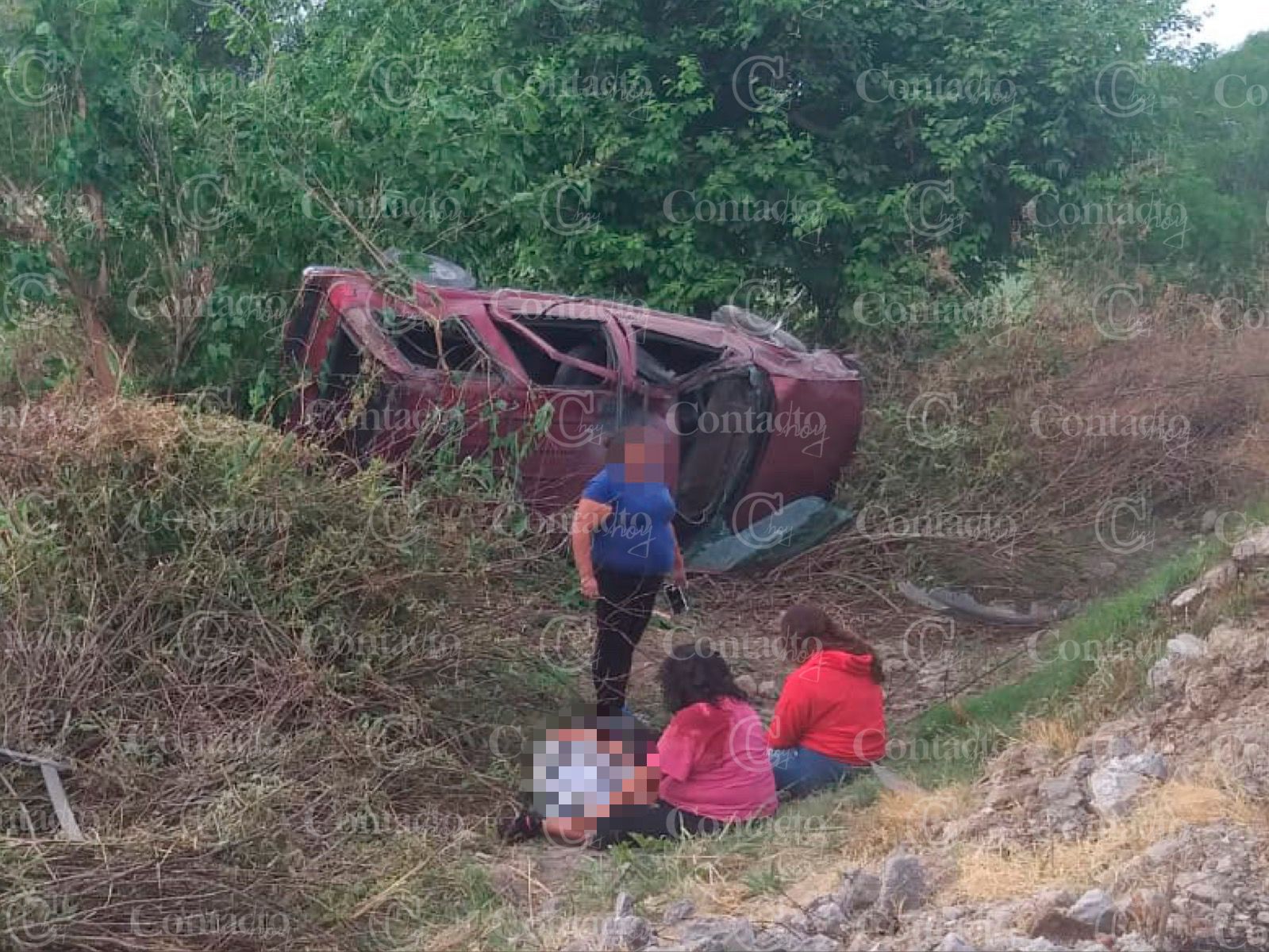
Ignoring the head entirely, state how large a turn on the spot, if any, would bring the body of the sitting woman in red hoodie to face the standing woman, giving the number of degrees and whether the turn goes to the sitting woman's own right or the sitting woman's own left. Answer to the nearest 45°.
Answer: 0° — they already face them

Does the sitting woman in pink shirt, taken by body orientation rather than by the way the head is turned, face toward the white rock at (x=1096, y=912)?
no

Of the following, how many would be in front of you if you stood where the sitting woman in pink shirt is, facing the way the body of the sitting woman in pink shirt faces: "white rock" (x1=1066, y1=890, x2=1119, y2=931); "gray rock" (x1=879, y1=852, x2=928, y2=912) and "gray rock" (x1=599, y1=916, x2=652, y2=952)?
0

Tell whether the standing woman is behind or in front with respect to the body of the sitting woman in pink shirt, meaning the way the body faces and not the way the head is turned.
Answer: in front

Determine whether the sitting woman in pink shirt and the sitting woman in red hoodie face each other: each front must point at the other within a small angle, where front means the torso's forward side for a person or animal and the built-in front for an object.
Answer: no

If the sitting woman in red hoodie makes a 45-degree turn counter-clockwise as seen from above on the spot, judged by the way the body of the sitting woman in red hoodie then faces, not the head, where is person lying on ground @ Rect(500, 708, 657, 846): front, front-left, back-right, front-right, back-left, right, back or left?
front-left

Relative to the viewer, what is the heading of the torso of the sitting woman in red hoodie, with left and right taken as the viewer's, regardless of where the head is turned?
facing away from the viewer and to the left of the viewer

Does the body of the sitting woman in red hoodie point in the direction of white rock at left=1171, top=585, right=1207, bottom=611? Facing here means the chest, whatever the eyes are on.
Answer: no

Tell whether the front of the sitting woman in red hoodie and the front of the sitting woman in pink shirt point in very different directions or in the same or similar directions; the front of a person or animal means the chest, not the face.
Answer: same or similar directions

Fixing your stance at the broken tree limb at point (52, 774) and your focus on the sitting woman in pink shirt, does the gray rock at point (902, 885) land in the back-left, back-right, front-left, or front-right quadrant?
front-right

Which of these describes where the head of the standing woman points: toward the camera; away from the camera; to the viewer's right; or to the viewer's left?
toward the camera

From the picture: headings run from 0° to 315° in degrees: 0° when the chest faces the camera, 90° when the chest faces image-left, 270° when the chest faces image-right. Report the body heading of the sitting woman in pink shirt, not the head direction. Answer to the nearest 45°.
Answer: approximately 135°

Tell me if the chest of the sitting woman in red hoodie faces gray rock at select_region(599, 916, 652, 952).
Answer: no

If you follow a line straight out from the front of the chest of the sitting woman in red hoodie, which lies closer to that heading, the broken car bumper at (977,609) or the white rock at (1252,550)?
the broken car bumper

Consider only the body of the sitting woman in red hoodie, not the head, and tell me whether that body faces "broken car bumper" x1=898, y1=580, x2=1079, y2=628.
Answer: no

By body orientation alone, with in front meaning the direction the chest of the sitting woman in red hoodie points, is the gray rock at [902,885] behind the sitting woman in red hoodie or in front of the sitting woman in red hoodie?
behind

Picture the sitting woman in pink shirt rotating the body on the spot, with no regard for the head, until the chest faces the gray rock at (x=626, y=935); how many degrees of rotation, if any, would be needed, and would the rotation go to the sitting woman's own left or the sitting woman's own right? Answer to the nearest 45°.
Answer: approximately 135° to the sitting woman's own left

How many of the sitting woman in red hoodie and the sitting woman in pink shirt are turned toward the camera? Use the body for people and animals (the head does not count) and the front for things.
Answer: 0

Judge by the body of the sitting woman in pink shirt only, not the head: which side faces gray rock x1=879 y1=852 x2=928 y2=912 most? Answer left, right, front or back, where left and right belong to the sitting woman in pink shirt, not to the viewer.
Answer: back

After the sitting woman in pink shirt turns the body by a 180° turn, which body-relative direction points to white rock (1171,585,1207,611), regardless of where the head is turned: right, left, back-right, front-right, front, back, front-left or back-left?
left
